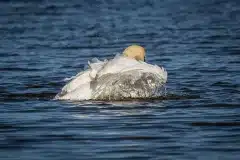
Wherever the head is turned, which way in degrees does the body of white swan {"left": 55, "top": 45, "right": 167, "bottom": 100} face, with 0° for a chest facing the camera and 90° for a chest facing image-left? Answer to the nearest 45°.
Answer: approximately 270°
